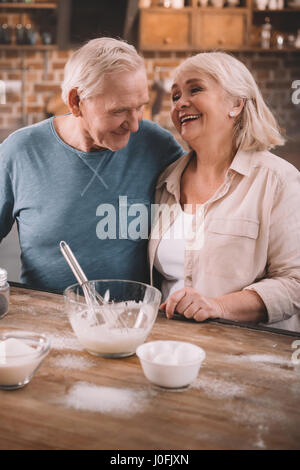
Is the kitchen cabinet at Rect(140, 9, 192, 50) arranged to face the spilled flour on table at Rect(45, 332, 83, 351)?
yes

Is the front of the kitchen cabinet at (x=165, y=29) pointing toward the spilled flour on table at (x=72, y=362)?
yes

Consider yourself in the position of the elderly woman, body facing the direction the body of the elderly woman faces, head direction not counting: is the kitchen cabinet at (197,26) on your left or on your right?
on your right

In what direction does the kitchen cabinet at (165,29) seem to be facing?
toward the camera

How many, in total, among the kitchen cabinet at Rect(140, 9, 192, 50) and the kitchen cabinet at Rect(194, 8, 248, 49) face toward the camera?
2

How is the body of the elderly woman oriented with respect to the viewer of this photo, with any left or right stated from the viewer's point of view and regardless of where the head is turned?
facing the viewer and to the left of the viewer

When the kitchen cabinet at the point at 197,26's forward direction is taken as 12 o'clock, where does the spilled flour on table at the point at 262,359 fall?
The spilled flour on table is roughly at 12 o'clock from the kitchen cabinet.

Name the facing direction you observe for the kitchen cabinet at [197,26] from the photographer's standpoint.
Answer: facing the viewer

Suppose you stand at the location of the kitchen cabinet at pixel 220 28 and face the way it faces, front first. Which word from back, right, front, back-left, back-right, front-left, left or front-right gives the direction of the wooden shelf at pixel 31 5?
right

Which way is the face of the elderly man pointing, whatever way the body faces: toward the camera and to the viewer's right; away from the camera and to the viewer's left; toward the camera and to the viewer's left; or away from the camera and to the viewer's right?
toward the camera and to the viewer's right

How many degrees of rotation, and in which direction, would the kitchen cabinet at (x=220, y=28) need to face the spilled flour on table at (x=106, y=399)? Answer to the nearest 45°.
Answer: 0° — it already faces it

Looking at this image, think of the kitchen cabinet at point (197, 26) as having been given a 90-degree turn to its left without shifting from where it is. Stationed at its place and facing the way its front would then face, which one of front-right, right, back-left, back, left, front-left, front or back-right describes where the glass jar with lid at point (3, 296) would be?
right

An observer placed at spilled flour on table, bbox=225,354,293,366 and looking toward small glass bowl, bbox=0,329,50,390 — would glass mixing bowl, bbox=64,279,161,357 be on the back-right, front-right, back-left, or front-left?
front-right

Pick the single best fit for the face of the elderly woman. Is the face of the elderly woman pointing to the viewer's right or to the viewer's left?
to the viewer's left

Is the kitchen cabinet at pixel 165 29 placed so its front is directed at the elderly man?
yes

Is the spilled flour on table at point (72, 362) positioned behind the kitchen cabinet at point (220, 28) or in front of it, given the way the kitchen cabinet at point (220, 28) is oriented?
in front

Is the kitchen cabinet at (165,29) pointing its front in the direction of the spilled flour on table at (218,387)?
yes

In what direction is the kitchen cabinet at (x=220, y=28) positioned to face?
toward the camera

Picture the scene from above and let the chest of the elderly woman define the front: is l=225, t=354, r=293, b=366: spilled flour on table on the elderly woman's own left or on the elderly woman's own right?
on the elderly woman's own left

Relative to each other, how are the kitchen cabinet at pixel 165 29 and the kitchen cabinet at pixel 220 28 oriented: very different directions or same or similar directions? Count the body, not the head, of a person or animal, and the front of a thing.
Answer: same or similar directions
